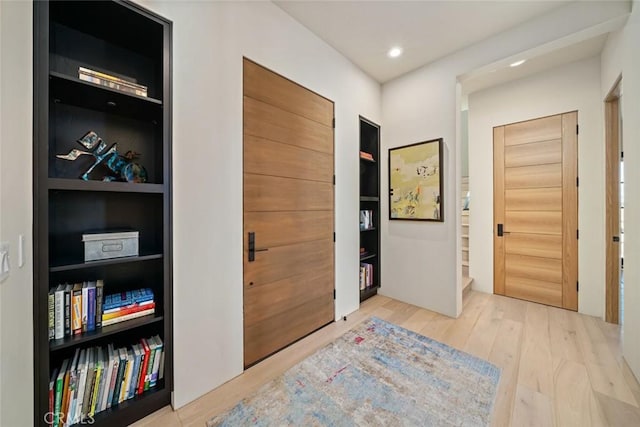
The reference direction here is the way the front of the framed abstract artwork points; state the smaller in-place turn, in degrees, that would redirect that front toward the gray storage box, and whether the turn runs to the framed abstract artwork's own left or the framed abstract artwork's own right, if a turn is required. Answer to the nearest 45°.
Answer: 0° — it already faces it

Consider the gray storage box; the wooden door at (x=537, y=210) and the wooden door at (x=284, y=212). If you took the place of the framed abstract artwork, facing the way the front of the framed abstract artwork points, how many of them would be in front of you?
2

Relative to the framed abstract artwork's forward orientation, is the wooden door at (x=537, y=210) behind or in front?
behind

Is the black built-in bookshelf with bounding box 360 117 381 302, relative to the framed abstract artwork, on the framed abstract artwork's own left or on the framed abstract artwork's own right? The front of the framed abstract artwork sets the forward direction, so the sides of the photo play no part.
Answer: on the framed abstract artwork's own right

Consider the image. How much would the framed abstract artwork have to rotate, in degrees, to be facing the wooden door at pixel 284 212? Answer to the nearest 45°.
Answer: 0° — it already faces it

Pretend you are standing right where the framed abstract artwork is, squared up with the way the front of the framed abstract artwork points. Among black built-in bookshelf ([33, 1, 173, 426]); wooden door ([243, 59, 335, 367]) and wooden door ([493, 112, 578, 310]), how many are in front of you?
2

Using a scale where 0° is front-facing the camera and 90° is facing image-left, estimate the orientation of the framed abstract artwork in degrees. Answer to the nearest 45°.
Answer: approximately 45°
